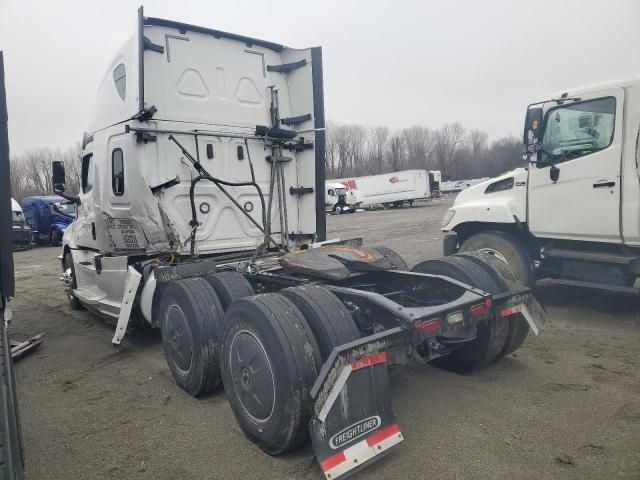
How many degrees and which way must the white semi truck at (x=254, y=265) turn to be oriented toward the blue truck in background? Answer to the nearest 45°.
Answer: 0° — it already faces it

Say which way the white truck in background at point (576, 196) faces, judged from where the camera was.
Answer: facing to the left of the viewer

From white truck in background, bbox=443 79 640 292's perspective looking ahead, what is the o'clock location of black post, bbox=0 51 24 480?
The black post is roughly at 10 o'clock from the white truck in background.

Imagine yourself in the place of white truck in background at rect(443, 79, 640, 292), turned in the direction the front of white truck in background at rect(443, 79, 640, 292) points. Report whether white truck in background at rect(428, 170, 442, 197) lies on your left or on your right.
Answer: on your right

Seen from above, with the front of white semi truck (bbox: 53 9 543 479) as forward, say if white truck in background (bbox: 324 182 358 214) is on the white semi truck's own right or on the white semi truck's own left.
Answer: on the white semi truck's own right

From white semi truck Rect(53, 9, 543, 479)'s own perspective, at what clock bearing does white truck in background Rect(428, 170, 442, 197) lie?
The white truck in background is roughly at 2 o'clock from the white semi truck.

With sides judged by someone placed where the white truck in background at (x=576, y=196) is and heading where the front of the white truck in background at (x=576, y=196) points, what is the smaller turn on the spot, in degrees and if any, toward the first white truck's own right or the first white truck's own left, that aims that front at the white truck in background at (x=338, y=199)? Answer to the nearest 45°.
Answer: approximately 45° to the first white truck's own right

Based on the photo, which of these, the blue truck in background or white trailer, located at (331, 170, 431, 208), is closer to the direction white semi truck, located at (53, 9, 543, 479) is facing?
the blue truck in background

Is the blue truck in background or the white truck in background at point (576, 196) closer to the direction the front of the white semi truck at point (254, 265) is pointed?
the blue truck in background

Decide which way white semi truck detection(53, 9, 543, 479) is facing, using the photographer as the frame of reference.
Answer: facing away from the viewer and to the left of the viewer
